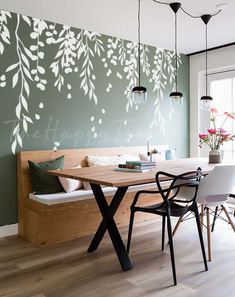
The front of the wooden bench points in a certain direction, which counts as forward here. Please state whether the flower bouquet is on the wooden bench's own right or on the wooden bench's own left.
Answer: on the wooden bench's own left

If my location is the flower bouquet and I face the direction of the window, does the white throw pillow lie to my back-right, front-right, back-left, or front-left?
back-left

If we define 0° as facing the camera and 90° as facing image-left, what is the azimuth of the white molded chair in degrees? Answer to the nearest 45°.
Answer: approximately 135°

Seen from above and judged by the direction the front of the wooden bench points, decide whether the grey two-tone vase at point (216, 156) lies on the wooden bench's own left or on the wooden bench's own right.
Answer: on the wooden bench's own left

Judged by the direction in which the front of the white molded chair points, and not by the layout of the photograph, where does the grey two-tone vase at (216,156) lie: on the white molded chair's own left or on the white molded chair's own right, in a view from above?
on the white molded chair's own right

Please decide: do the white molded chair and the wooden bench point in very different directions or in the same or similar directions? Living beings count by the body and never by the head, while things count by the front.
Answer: very different directions

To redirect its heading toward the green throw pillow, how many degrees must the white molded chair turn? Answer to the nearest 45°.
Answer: approximately 45° to its left

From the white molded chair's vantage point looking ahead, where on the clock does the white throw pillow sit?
The white throw pillow is roughly at 11 o'clock from the white molded chair.

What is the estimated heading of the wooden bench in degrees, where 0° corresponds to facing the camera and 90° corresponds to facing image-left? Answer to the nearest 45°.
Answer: approximately 315°
